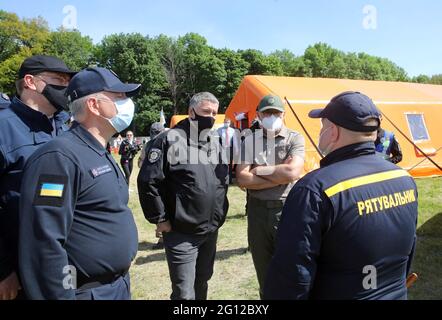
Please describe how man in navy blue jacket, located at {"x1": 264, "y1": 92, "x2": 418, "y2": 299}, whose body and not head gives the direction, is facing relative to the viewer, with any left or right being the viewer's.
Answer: facing away from the viewer and to the left of the viewer

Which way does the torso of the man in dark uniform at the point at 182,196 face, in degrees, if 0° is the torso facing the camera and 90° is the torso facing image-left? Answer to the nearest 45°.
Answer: approximately 315°

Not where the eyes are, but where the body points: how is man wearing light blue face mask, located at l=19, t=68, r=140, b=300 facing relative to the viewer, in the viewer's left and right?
facing to the right of the viewer

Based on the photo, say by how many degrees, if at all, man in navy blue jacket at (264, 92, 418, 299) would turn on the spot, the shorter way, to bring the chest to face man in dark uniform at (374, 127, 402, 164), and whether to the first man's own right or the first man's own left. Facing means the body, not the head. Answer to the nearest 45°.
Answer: approximately 45° to the first man's own right

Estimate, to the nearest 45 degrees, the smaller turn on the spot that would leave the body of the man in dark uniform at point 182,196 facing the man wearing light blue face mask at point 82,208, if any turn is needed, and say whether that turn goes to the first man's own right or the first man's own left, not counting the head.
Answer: approximately 45° to the first man's own right

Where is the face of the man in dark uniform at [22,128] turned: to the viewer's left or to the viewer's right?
to the viewer's right

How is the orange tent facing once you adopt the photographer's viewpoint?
facing to the left of the viewer

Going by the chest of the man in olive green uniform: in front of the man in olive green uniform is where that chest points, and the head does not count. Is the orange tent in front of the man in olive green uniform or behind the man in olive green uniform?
behind
